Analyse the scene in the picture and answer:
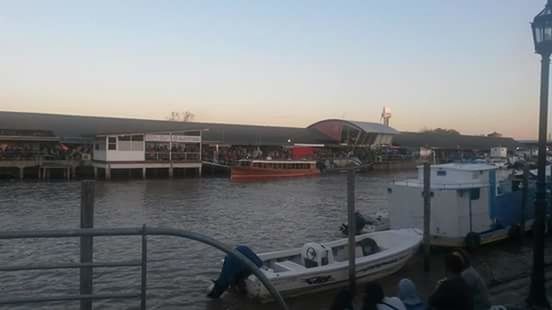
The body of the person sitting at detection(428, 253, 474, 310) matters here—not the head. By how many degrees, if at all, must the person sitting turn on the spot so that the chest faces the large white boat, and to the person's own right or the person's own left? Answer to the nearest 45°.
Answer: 0° — they already face it

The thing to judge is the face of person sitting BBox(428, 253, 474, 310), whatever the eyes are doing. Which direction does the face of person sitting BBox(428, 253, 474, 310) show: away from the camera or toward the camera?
away from the camera

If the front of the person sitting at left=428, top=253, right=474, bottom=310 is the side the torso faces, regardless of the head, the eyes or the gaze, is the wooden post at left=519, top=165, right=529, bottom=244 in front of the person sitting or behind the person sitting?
in front

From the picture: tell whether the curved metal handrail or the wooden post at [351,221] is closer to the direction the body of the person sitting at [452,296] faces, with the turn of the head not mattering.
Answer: the wooden post

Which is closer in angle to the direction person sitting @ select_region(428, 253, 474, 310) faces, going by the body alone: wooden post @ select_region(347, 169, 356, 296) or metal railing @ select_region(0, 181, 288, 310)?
the wooden post

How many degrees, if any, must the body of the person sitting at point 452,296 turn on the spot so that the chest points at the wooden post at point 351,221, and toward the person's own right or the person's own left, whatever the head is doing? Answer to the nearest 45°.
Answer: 0° — they already face it

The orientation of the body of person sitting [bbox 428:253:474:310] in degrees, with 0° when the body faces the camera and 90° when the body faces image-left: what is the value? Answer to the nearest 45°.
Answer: approximately 180°

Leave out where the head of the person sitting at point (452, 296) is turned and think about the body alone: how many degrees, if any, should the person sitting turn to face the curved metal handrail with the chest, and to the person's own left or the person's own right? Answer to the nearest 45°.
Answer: approximately 135° to the person's own left

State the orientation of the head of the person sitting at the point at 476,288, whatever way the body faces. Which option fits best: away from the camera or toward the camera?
away from the camera

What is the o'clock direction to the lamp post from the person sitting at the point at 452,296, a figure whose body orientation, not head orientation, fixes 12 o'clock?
The lamp post is roughly at 1 o'clock from the person sitting.
